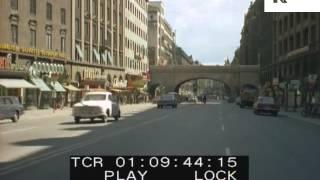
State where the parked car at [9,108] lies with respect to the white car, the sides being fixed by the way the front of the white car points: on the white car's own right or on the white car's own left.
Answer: on the white car's own right

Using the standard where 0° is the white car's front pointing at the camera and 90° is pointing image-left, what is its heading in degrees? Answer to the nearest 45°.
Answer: approximately 45°
